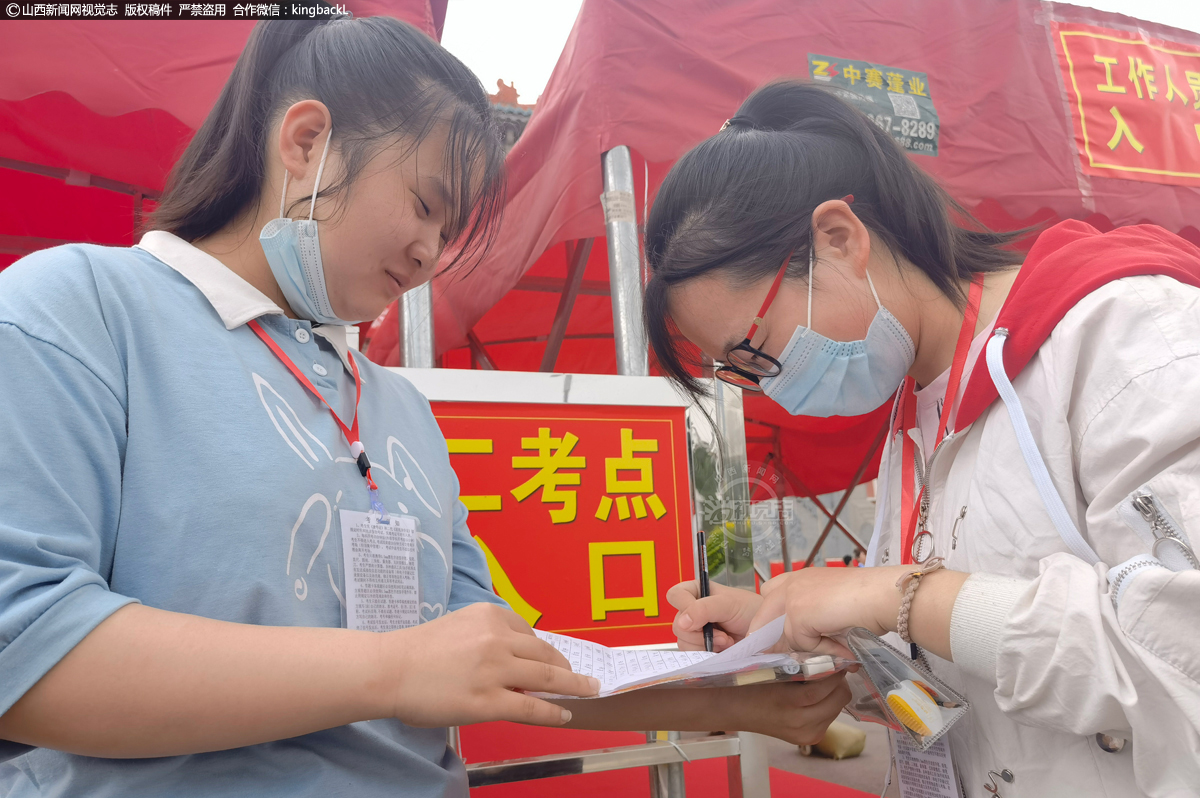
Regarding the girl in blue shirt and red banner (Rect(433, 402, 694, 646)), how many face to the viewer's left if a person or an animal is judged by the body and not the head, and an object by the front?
0

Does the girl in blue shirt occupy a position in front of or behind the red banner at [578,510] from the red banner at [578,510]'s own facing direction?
in front

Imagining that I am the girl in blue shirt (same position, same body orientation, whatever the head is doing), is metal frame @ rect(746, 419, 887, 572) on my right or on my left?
on my left

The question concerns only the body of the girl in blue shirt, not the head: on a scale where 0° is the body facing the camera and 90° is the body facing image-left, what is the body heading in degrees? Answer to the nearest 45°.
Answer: approximately 315°

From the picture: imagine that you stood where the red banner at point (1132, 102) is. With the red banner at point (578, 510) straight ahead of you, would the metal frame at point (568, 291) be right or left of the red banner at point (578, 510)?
right

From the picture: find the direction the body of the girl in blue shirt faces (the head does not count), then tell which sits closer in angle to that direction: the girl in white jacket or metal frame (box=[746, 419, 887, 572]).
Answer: the girl in white jacket

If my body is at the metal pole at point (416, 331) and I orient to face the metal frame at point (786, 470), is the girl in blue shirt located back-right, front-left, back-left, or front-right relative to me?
back-right

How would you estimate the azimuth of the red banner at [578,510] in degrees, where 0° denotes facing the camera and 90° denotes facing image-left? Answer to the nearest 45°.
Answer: approximately 0°

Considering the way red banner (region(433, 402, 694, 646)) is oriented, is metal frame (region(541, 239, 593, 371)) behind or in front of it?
behind

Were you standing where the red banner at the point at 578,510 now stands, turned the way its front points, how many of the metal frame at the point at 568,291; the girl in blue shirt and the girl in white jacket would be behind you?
1
